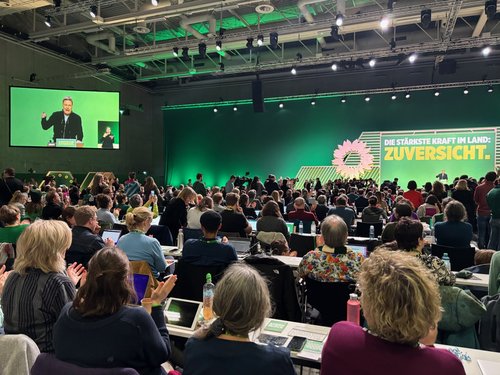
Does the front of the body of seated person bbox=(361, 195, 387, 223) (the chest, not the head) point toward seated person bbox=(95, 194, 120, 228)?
no

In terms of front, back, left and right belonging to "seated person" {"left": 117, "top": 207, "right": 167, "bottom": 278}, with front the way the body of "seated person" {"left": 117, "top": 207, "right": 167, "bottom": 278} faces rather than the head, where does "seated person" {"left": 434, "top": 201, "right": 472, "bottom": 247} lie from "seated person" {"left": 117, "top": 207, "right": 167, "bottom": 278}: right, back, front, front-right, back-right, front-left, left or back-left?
front-right

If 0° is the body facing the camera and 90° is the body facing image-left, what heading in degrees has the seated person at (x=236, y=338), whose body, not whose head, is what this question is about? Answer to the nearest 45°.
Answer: approximately 180°

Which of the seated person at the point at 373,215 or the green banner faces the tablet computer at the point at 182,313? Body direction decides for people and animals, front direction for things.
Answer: the green banner

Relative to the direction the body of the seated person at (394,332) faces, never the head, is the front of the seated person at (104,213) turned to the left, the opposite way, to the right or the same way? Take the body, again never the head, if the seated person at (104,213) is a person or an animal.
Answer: the same way

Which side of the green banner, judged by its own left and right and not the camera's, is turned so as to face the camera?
front

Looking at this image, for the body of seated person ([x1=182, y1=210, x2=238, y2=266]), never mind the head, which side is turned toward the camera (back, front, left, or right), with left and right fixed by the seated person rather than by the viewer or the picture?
back

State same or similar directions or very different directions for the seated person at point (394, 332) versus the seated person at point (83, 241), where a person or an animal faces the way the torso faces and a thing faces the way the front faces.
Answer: same or similar directions

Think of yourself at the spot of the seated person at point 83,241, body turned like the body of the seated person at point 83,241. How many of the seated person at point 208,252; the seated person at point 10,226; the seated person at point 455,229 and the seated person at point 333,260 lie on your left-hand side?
1

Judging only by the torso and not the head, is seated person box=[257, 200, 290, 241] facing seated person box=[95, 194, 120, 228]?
no

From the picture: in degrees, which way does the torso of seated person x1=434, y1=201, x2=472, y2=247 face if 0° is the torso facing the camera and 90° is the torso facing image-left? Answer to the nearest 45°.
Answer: approximately 180°

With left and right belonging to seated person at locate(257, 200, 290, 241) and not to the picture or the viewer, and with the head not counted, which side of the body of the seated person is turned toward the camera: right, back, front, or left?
back

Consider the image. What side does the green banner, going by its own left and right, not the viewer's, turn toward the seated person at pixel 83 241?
front

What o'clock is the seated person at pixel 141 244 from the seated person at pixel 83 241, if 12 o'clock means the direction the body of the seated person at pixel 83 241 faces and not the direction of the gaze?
the seated person at pixel 141 244 is roughly at 3 o'clock from the seated person at pixel 83 241.

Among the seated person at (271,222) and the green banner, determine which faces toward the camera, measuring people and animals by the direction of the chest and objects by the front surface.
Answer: the green banner

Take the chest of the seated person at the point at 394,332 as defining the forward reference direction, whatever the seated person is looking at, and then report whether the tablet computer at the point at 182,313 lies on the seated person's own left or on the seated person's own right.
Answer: on the seated person's own left

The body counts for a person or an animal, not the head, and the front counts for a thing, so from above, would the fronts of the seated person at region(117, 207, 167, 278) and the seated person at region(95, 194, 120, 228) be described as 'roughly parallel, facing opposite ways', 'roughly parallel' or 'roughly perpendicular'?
roughly parallel

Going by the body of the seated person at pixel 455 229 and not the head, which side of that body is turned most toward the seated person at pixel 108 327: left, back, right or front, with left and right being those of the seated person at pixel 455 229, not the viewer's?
back

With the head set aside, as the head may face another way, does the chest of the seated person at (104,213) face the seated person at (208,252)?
no

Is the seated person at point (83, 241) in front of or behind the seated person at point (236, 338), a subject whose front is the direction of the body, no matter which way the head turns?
in front

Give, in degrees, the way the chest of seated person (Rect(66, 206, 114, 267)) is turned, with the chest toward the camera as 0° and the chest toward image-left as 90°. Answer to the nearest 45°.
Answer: approximately 225°

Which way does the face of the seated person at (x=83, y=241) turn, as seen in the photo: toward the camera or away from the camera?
away from the camera

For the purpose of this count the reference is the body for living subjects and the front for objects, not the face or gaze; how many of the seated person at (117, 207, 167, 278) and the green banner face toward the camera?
1

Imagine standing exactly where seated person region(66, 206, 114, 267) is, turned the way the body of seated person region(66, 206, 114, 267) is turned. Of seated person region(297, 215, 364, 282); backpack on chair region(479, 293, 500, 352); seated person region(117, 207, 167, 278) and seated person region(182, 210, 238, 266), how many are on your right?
4

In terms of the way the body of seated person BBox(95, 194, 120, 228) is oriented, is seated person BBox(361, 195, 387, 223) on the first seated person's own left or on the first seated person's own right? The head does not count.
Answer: on the first seated person's own right
